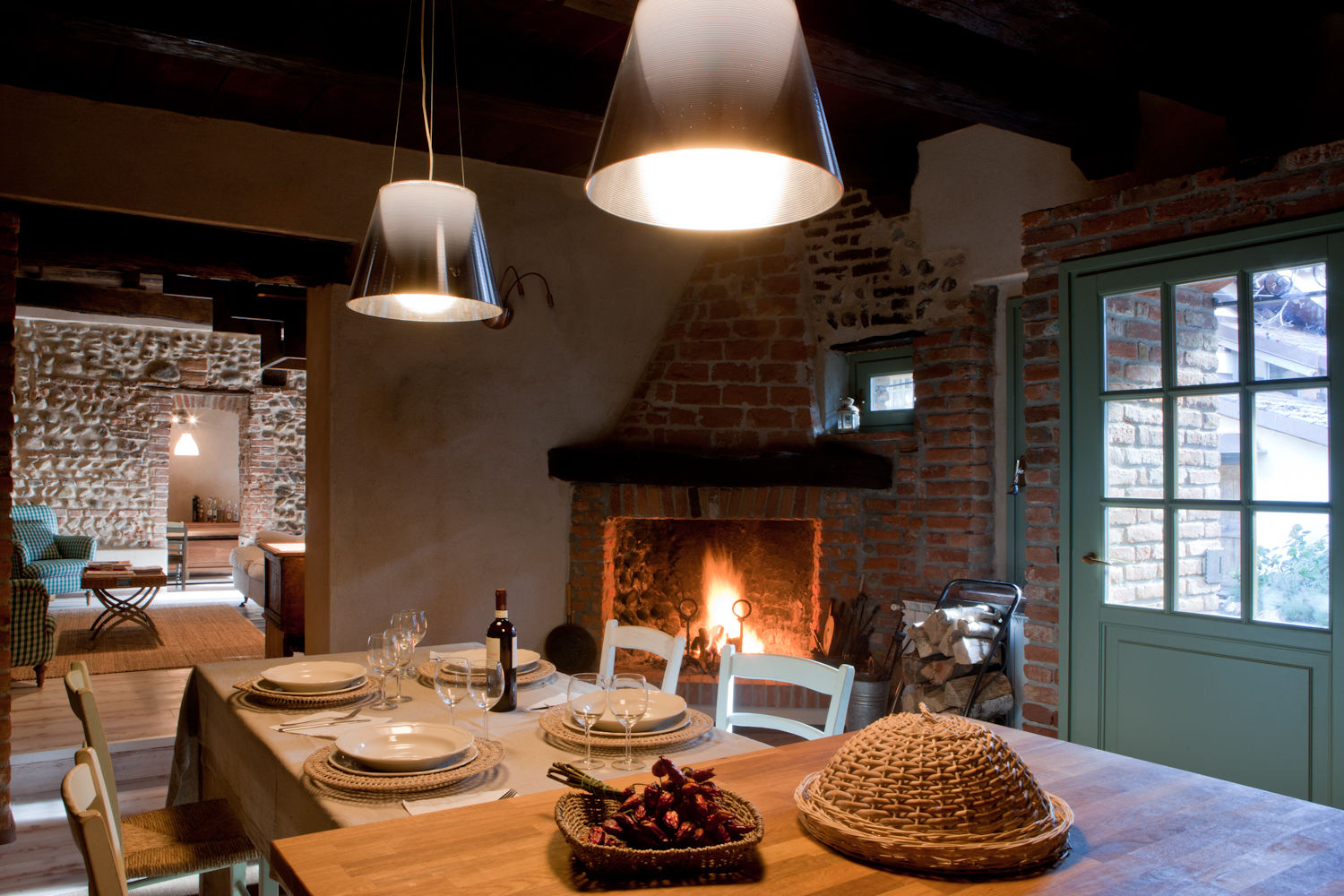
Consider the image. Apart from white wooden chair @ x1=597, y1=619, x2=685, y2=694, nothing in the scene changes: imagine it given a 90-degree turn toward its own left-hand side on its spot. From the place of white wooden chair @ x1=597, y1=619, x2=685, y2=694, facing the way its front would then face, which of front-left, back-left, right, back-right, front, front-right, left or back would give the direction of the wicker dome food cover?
front-right

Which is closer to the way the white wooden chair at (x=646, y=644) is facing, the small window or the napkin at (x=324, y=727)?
the napkin

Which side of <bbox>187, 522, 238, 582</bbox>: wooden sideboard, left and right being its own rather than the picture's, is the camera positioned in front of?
front

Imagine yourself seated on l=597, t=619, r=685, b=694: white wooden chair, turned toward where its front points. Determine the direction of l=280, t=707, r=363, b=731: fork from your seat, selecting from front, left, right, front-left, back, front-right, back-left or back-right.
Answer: front

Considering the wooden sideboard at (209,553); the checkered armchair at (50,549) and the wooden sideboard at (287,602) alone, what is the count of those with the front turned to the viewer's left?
1

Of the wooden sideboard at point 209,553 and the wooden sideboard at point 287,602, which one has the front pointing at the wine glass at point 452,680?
the wooden sideboard at point 209,553

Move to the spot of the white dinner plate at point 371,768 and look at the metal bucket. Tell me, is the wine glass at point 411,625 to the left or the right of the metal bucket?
left

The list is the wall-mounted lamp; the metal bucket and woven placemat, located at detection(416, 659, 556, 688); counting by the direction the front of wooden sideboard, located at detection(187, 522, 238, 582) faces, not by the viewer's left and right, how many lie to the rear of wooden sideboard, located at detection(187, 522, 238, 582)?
0

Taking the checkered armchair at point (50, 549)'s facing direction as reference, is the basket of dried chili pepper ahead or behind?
ahead

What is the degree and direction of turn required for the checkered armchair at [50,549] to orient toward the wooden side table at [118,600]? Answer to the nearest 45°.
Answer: approximately 45° to its right

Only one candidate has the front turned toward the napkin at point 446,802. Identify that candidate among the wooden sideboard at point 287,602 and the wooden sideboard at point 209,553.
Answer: the wooden sideboard at point 209,553

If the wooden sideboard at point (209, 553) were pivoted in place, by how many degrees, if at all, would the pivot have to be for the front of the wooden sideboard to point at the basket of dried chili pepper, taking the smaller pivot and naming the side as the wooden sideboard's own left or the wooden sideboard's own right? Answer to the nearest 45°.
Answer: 0° — it already faces it

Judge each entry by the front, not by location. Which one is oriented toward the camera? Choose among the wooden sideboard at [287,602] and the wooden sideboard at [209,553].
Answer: the wooden sideboard at [209,553]

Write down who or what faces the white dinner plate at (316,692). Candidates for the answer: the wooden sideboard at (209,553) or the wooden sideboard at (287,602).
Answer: the wooden sideboard at (209,553)

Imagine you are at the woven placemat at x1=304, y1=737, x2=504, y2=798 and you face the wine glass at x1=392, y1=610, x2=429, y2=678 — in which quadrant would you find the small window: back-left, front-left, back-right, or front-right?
front-right

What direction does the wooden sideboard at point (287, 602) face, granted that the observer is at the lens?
facing to the left of the viewer

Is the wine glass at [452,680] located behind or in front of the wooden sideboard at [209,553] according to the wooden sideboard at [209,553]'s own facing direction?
in front

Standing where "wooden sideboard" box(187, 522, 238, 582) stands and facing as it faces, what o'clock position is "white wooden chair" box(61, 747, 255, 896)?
The white wooden chair is roughly at 12 o'clock from the wooden sideboard.

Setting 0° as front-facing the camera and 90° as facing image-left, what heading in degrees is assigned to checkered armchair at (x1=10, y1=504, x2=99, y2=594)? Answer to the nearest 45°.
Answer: approximately 315°

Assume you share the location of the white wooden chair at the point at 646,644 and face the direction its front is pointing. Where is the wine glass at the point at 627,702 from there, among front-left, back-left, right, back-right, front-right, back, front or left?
front-left

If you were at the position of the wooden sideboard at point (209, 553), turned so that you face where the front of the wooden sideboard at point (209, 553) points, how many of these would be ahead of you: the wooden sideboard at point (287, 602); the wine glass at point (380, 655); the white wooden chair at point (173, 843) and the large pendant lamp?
4

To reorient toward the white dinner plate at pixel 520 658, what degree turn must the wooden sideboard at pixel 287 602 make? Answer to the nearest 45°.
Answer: approximately 90° to its left
